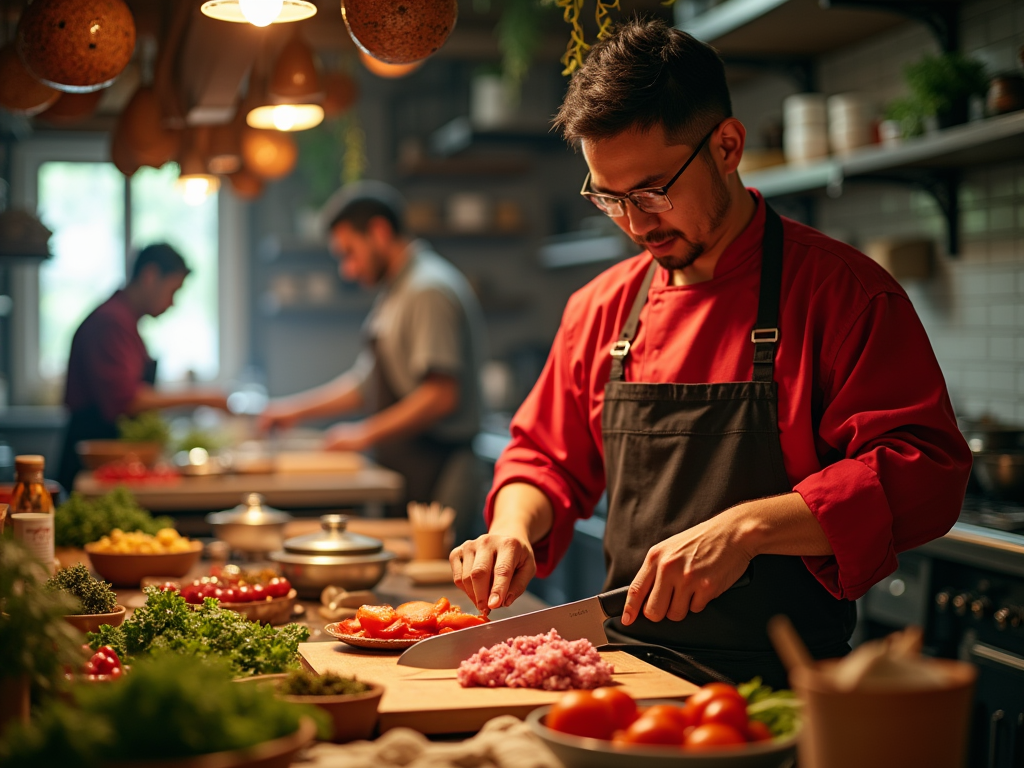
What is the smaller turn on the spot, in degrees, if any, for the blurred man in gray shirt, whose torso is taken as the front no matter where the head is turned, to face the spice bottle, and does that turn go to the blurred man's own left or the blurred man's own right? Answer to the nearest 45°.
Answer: approximately 90° to the blurred man's own left

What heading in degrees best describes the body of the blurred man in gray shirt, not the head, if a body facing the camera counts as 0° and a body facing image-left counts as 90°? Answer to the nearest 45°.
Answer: approximately 90°

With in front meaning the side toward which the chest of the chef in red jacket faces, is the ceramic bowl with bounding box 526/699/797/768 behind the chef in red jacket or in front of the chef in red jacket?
in front

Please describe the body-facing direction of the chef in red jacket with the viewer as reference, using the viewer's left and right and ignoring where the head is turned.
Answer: facing the viewer and to the left of the viewer

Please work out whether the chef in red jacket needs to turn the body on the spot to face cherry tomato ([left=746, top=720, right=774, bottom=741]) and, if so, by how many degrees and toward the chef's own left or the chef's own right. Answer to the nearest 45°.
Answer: approximately 45° to the chef's own left

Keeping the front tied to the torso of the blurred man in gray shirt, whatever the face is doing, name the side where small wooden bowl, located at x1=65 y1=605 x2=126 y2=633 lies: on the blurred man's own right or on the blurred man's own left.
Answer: on the blurred man's own left

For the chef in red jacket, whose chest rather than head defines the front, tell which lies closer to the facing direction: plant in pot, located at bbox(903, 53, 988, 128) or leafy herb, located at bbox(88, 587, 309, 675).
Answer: the leafy herb

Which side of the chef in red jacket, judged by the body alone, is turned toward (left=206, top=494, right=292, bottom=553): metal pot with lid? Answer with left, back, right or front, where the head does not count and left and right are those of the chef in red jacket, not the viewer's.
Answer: right

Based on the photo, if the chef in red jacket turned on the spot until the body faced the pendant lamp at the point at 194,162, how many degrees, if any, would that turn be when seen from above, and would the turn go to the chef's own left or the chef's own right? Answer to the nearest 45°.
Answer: approximately 90° to the chef's own right

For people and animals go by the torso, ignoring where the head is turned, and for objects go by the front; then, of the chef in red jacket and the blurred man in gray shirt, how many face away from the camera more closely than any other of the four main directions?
0

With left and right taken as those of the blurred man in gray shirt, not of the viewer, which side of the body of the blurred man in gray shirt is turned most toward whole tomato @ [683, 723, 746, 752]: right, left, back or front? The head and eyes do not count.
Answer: left

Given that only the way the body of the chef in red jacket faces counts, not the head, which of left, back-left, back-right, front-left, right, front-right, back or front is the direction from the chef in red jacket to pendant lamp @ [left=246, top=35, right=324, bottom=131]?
right

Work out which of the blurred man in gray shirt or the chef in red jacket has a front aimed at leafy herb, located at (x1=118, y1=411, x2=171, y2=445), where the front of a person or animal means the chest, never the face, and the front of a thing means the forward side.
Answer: the blurred man in gray shirt

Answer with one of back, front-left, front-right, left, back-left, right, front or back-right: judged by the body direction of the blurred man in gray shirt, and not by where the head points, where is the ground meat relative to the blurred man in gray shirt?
left

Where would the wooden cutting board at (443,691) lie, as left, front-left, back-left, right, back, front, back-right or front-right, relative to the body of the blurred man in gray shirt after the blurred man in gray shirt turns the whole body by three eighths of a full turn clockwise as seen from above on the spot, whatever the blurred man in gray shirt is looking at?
back-right

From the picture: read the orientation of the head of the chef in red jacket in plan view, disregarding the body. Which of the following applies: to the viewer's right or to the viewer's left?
to the viewer's left
